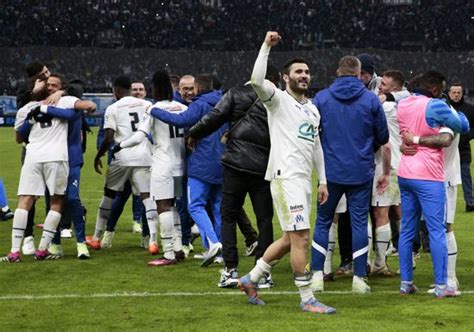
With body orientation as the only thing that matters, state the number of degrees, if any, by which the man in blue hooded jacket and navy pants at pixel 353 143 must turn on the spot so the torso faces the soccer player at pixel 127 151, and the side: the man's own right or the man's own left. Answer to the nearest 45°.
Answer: approximately 45° to the man's own left

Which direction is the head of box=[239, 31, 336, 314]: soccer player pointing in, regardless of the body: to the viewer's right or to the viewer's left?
to the viewer's right

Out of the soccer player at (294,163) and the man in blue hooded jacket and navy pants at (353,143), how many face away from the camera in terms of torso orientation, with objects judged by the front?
1

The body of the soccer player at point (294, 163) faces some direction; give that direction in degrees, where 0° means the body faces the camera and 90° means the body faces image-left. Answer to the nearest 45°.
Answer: approximately 315°

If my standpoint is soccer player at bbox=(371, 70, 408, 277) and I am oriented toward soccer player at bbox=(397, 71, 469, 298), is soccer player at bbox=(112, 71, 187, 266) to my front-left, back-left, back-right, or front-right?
back-right

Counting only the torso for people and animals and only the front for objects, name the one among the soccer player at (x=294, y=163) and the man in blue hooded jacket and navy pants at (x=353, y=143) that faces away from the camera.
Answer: the man in blue hooded jacket and navy pants at (x=353, y=143)

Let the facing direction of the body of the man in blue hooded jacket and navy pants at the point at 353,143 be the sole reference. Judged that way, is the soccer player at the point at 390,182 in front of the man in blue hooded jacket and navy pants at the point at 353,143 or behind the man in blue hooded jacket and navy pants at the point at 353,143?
in front

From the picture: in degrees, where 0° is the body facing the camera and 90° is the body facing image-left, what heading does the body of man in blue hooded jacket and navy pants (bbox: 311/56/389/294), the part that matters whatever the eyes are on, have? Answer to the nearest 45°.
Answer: approximately 180°
